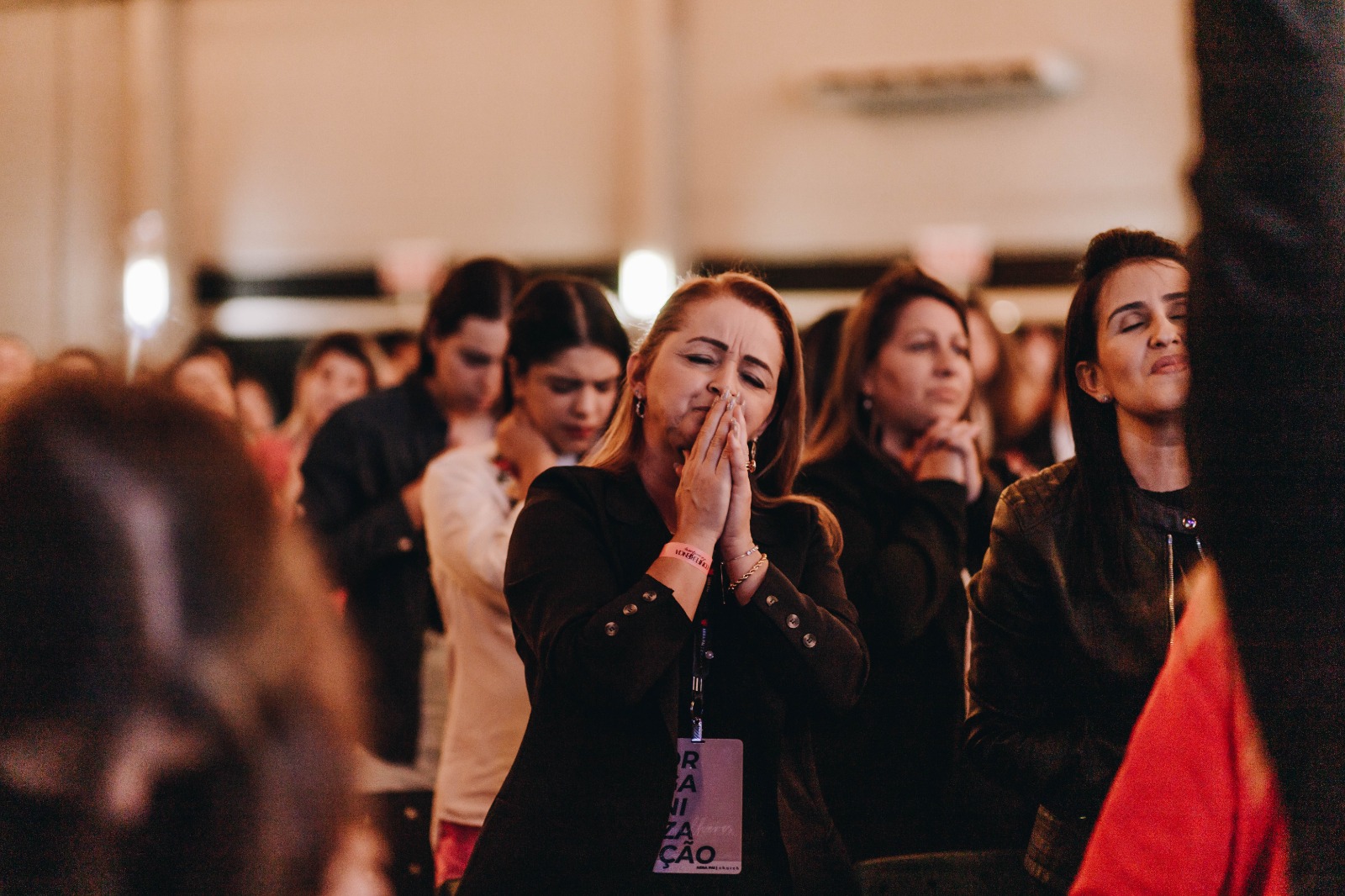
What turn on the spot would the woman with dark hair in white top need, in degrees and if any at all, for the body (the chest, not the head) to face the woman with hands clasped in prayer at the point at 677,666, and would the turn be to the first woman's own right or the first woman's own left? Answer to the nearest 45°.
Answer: approximately 45° to the first woman's own right

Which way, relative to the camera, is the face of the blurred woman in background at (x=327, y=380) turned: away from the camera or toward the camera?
toward the camera

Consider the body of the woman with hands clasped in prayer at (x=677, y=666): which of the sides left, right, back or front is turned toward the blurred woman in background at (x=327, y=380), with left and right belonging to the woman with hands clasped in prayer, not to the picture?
back

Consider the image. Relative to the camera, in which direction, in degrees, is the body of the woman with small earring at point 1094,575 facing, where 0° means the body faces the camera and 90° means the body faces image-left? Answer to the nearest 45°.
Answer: approximately 315°

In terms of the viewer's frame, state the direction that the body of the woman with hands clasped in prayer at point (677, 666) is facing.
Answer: toward the camera

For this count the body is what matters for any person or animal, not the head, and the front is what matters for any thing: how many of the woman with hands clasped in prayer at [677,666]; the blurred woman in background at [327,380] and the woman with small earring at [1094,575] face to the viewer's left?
0

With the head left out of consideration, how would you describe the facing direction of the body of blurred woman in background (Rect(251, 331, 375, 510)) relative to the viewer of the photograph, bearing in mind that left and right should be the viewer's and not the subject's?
facing the viewer and to the right of the viewer

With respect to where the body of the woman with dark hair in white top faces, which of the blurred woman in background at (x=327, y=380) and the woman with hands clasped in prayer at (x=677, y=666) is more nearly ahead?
the woman with hands clasped in prayer

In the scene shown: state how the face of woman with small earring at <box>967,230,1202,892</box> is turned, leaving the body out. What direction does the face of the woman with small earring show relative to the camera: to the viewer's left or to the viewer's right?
to the viewer's right
